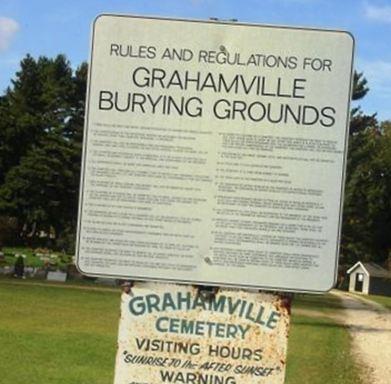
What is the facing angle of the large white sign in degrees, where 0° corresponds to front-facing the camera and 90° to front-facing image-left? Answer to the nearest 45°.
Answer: approximately 0°

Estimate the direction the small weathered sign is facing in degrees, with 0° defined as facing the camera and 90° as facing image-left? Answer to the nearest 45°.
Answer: approximately 0°

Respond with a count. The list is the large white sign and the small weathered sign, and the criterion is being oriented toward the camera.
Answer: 2
